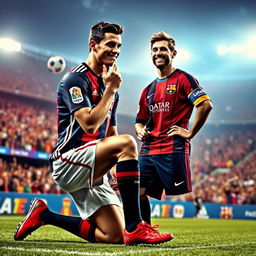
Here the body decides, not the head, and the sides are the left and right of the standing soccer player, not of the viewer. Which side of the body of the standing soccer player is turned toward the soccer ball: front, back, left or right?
right

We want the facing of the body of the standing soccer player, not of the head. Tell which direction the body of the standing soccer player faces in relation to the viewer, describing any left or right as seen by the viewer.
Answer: facing the viewer and to the left of the viewer
